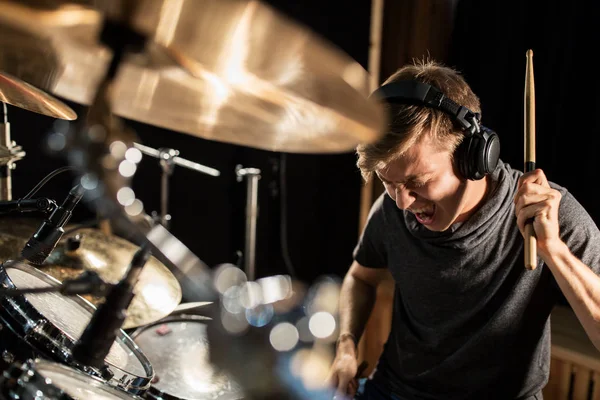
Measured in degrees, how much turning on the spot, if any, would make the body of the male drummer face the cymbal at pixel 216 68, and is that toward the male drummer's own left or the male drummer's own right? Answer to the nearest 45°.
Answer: approximately 45° to the male drummer's own left

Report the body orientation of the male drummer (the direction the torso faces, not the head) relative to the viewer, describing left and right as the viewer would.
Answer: facing the viewer and to the left of the viewer

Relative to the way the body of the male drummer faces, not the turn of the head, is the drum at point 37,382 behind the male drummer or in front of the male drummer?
in front

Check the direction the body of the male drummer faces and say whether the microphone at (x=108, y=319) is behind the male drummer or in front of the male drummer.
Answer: in front

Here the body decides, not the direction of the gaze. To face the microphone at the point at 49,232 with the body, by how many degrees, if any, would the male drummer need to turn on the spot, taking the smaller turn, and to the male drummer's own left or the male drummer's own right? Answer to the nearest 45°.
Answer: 0° — they already face it

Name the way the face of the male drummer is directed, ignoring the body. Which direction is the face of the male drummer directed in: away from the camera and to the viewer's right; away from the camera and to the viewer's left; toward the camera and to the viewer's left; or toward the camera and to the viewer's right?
toward the camera and to the viewer's left

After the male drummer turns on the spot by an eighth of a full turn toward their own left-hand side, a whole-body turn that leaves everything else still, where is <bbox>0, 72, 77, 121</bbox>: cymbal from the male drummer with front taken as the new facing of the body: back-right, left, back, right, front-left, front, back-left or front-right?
front-right

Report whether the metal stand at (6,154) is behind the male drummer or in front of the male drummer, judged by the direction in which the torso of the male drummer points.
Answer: in front

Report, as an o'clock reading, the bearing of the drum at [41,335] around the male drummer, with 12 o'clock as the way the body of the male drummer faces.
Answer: The drum is roughly at 12 o'clock from the male drummer.
